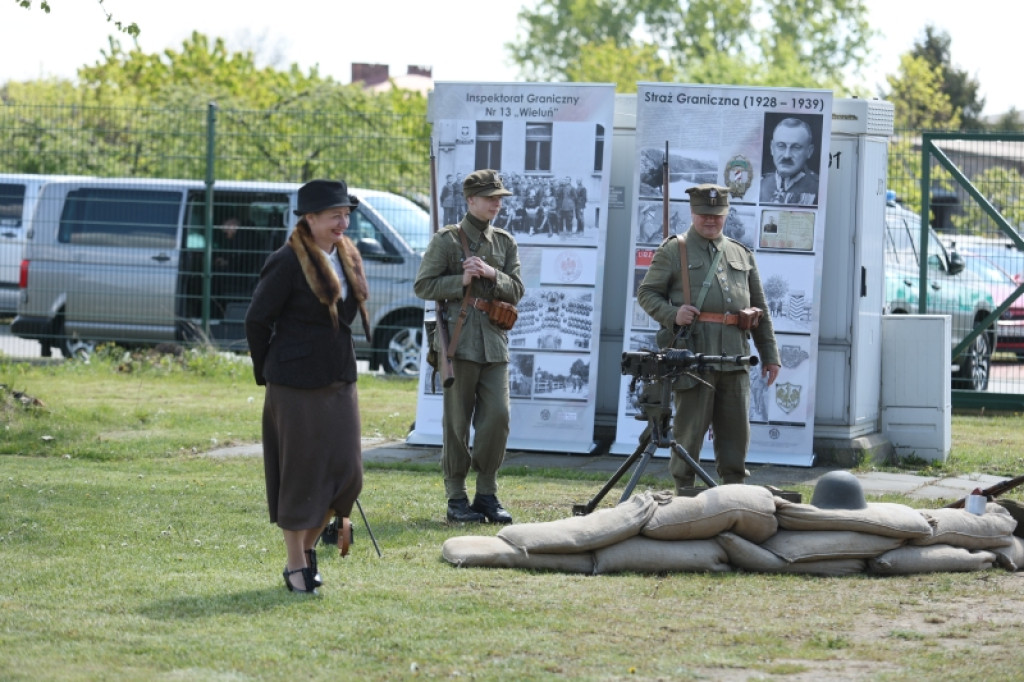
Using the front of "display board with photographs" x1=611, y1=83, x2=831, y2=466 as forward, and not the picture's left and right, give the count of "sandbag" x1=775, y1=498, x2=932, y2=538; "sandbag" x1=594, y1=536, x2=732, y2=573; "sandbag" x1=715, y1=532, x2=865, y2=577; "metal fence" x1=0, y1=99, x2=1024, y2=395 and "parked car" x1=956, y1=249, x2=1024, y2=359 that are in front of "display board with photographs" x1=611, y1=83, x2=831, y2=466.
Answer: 3

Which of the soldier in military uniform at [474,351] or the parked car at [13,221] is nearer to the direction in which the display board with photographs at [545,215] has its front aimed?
the soldier in military uniform

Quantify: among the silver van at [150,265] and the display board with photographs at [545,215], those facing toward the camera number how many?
1

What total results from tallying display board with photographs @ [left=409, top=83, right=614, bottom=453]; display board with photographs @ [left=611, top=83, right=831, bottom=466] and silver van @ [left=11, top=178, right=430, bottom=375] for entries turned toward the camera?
2

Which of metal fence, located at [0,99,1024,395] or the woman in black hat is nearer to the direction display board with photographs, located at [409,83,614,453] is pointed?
the woman in black hat

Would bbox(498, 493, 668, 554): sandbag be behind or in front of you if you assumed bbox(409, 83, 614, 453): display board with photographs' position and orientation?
in front

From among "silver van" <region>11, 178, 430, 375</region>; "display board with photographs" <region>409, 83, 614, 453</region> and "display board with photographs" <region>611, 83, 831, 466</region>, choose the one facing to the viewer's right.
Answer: the silver van

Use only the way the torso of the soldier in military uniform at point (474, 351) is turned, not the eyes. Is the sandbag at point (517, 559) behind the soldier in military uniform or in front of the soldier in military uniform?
in front

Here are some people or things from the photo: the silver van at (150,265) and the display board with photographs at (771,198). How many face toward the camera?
1

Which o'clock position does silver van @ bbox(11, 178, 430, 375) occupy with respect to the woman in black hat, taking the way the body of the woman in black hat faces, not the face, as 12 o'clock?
The silver van is roughly at 7 o'clock from the woman in black hat.

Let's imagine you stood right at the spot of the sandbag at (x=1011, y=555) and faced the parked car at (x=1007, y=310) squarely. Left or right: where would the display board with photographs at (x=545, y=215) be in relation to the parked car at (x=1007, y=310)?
left

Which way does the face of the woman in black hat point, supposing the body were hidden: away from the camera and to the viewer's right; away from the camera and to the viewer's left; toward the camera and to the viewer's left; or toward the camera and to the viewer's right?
toward the camera and to the viewer's right

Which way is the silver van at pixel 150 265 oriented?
to the viewer's right

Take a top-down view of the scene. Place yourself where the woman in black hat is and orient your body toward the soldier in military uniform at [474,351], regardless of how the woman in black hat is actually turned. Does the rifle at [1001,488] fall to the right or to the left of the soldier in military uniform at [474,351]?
right

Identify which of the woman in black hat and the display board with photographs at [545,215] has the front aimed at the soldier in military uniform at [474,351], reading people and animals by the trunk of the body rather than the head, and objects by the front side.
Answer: the display board with photographs
